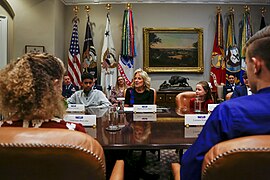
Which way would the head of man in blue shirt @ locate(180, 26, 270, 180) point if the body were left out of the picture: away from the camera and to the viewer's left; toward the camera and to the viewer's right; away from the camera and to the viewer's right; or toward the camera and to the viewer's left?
away from the camera and to the viewer's left

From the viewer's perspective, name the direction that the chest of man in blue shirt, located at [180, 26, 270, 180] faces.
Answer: away from the camera

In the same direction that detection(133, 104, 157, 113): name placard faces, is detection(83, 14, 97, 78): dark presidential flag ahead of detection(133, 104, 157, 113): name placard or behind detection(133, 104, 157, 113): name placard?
behind

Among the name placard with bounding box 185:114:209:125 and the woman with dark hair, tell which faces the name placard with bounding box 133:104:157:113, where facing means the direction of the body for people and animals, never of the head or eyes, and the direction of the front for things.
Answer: the woman with dark hair

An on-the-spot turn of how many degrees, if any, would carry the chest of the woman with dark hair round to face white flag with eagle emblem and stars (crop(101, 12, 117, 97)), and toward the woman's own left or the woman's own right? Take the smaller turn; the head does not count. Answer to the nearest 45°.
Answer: approximately 90° to the woman's own right

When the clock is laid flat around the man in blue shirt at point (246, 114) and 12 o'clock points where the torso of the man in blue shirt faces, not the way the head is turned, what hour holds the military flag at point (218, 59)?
The military flag is roughly at 12 o'clock from the man in blue shirt.

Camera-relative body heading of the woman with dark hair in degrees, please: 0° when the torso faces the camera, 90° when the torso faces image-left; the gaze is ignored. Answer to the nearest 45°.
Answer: approximately 45°

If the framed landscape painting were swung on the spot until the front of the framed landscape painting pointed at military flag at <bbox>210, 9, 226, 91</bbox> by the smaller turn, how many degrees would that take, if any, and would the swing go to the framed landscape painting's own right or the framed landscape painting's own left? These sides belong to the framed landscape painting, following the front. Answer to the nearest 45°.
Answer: approximately 90° to the framed landscape painting's own left

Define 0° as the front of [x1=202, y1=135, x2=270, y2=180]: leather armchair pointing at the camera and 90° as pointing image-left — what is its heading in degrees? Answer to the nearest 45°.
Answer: approximately 180°

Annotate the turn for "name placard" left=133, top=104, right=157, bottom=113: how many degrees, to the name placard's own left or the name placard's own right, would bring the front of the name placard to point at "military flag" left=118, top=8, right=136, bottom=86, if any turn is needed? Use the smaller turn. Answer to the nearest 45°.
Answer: approximately 180°
